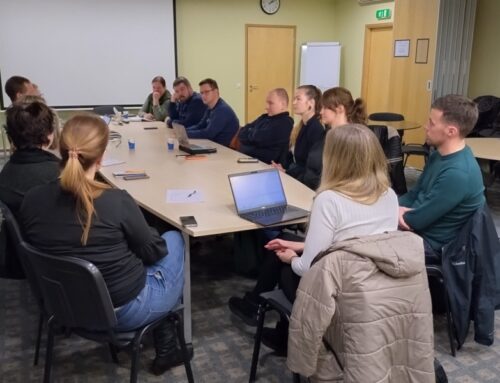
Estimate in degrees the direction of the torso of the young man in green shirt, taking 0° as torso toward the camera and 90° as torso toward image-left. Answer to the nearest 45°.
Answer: approximately 90°

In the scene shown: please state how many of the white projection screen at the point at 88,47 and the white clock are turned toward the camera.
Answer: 2

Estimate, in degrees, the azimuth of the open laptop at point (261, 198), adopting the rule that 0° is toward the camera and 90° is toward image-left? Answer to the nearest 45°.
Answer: approximately 315°

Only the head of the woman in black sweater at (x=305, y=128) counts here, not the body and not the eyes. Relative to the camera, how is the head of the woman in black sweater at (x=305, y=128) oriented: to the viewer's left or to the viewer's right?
to the viewer's left

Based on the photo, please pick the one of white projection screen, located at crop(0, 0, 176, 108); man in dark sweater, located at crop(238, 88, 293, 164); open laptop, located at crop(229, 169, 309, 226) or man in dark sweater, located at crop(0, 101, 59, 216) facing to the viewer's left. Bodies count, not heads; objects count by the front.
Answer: man in dark sweater, located at crop(238, 88, 293, 164)

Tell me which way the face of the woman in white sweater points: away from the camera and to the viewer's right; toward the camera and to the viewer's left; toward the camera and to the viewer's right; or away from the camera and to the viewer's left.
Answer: away from the camera and to the viewer's left

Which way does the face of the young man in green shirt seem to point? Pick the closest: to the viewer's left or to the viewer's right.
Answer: to the viewer's left
